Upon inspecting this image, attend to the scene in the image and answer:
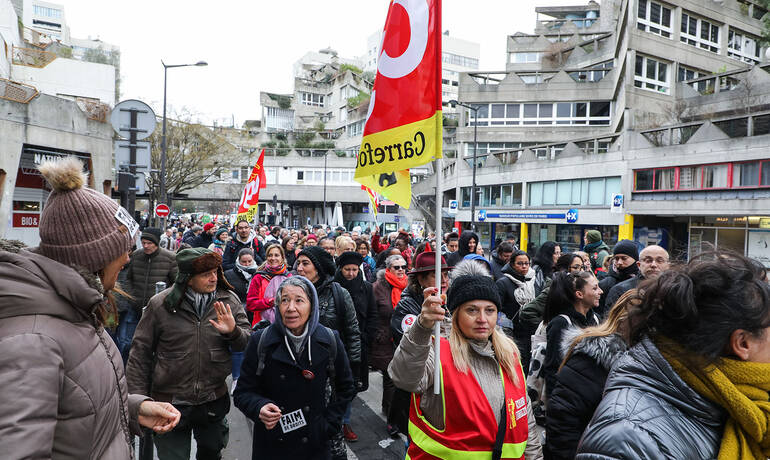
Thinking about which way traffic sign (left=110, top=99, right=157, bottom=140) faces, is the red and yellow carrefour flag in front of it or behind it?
behind

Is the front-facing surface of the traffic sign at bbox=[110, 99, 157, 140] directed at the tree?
yes

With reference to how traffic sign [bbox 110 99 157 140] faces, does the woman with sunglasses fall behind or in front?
behind

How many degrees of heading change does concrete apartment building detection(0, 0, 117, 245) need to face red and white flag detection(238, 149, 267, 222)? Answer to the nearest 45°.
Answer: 0° — it already faces it

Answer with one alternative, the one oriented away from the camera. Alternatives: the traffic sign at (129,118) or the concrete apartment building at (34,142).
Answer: the traffic sign

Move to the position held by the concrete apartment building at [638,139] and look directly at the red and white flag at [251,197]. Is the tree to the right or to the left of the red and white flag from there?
right

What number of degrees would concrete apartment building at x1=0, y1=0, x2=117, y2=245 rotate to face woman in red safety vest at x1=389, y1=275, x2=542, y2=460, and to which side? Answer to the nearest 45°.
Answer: approximately 45° to its right

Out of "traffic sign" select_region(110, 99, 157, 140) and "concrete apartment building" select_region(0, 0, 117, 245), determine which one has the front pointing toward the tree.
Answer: the traffic sign

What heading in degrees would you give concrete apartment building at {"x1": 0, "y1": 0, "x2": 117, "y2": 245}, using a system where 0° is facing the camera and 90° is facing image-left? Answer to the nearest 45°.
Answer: approximately 315°

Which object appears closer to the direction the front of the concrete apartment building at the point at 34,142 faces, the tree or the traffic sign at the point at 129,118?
the traffic sign

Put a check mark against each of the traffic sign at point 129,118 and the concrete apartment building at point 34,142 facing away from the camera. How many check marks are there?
1

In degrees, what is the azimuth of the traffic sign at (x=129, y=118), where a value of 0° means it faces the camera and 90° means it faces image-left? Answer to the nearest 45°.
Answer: approximately 180°
